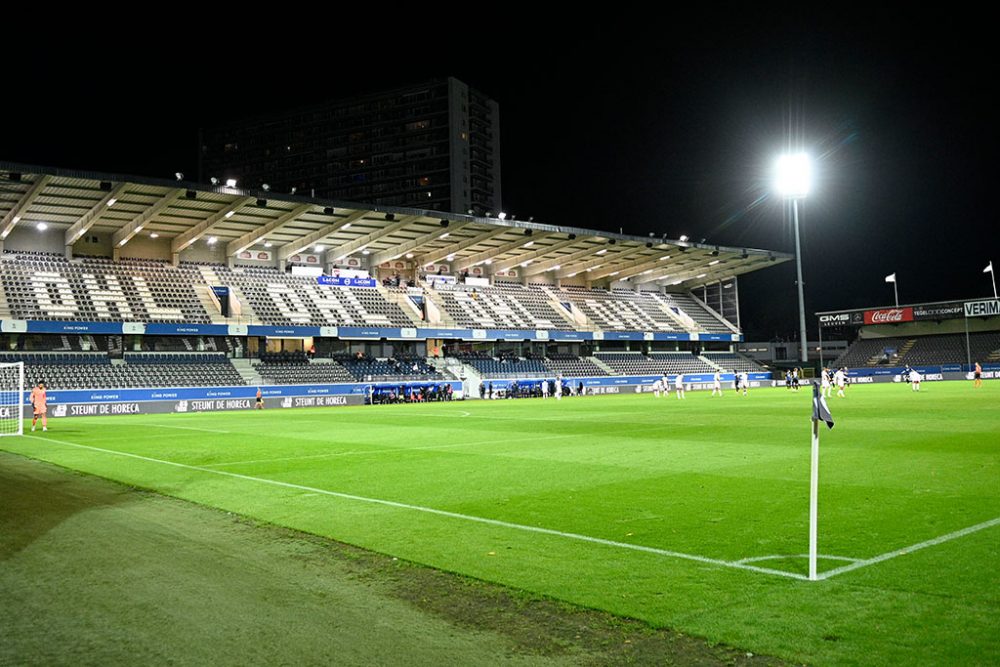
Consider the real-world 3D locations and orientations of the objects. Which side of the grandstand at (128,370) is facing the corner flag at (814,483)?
front

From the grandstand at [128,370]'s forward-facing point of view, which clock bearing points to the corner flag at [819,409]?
The corner flag is roughly at 12 o'clock from the grandstand.

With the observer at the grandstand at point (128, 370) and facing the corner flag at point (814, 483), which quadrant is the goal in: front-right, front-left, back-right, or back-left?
front-right

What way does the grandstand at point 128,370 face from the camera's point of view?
toward the camera

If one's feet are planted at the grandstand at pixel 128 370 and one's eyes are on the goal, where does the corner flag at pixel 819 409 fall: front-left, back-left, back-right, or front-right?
front-left
